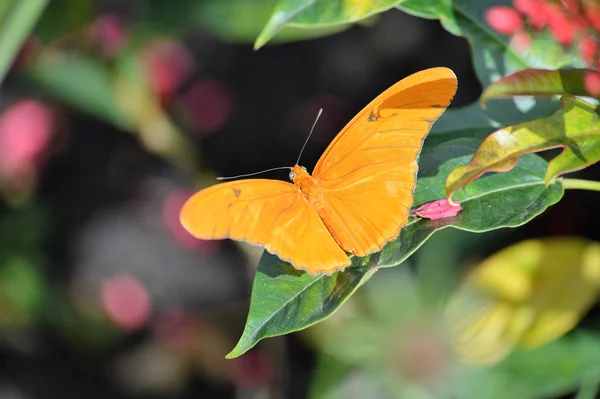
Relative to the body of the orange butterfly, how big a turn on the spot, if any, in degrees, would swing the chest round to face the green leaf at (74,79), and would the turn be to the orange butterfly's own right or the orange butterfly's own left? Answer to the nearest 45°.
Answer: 0° — it already faces it

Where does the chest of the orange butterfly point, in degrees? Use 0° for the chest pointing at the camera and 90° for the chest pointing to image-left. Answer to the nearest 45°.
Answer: approximately 135°

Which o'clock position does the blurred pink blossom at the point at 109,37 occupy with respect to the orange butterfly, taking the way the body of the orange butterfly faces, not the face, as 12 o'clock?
The blurred pink blossom is roughly at 1 o'clock from the orange butterfly.
